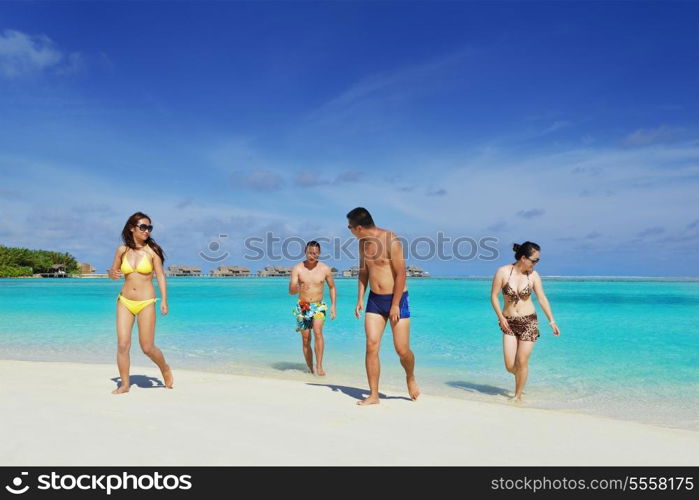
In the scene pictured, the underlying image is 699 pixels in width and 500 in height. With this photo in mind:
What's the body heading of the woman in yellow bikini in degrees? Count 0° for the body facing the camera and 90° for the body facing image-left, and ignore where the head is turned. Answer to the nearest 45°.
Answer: approximately 0°

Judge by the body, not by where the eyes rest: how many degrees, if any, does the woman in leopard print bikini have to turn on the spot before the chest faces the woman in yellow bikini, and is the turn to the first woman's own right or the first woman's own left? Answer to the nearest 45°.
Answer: approximately 45° to the first woman's own right

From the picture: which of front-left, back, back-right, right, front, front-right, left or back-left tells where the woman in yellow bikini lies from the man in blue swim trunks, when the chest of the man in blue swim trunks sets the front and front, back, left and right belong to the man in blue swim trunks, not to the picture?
front-right

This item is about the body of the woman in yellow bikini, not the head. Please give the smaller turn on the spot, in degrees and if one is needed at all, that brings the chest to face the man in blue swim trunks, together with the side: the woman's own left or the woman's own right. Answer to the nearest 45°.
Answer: approximately 45° to the woman's own left

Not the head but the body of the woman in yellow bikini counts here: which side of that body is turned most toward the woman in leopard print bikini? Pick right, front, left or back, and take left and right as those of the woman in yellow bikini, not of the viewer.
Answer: left

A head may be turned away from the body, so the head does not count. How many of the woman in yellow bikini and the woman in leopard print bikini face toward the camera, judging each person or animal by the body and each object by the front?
2

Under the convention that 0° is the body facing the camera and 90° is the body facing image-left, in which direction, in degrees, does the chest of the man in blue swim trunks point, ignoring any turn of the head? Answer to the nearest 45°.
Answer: approximately 45°
